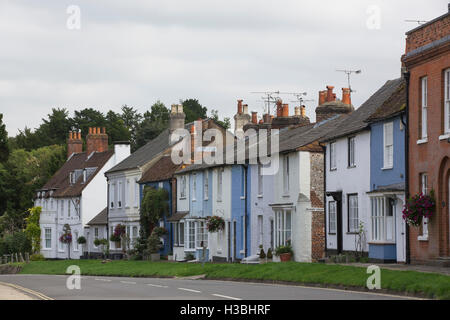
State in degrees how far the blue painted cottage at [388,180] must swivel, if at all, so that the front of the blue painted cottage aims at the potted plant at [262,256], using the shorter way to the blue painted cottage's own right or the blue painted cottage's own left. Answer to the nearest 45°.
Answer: approximately 90° to the blue painted cottage's own right

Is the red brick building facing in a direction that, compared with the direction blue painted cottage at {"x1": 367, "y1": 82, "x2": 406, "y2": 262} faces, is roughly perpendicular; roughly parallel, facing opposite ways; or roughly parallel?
roughly parallel

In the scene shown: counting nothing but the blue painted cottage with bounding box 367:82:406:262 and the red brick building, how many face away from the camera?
0

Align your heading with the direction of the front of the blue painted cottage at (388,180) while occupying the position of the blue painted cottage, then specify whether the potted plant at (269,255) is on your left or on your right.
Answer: on your right

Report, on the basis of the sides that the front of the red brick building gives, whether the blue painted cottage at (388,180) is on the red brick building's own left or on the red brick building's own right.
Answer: on the red brick building's own right

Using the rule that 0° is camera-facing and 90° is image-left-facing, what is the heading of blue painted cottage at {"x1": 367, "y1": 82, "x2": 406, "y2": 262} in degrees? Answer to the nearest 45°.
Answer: approximately 45°

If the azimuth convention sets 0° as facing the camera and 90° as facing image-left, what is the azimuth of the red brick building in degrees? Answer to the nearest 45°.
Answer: approximately 45°

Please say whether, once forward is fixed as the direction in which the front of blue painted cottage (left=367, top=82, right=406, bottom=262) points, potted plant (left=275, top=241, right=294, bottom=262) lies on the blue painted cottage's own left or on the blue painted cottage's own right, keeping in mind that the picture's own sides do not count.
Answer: on the blue painted cottage's own right

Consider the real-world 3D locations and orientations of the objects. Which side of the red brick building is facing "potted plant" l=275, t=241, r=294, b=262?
right
